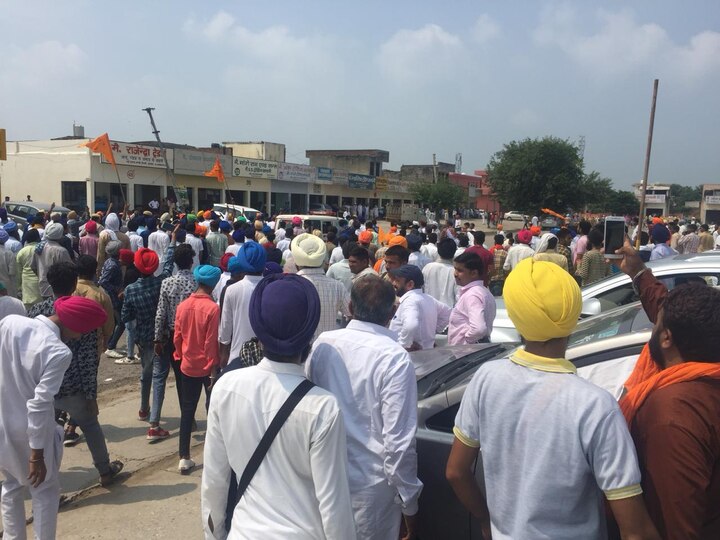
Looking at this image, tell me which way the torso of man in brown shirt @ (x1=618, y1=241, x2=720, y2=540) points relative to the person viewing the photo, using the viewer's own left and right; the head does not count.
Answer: facing away from the viewer and to the left of the viewer

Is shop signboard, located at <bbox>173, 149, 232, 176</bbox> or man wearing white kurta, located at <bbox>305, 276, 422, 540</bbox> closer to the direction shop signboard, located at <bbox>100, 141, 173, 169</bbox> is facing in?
the man wearing white kurta

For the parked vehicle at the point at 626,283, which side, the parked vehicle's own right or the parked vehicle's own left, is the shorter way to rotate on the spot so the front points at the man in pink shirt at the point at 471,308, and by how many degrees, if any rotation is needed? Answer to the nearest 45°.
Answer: approximately 45° to the parked vehicle's own left

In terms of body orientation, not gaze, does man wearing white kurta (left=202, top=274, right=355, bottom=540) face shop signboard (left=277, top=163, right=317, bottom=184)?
yes

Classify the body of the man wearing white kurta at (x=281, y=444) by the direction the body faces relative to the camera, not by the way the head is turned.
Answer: away from the camera

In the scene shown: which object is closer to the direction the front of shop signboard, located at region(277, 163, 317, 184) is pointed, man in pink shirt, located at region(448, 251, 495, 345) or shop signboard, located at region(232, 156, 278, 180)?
the man in pink shirt

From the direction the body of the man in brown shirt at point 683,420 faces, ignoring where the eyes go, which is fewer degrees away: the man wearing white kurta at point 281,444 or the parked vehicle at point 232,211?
the parked vehicle

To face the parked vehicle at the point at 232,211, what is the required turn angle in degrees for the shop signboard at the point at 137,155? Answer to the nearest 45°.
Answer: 0° — it already faces it

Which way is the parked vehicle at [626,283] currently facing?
to the viewer's left
